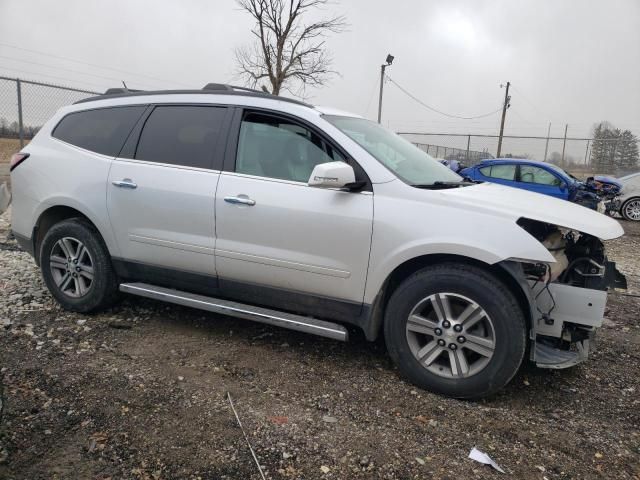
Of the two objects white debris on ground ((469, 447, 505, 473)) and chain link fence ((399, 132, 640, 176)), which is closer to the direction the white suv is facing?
the white debris on ground

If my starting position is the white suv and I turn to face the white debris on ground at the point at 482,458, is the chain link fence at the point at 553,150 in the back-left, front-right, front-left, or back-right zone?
back-left

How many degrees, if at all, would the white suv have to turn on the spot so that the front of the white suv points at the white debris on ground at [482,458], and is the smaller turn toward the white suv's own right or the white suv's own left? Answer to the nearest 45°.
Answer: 0° — it already faces it

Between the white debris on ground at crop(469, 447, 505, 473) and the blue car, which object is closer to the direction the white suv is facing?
the white debris on ground

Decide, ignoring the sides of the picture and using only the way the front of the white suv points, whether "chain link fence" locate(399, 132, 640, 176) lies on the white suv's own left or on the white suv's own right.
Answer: on the white suv's own left

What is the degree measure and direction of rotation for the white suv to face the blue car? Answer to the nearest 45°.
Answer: approximately 90° to its left
